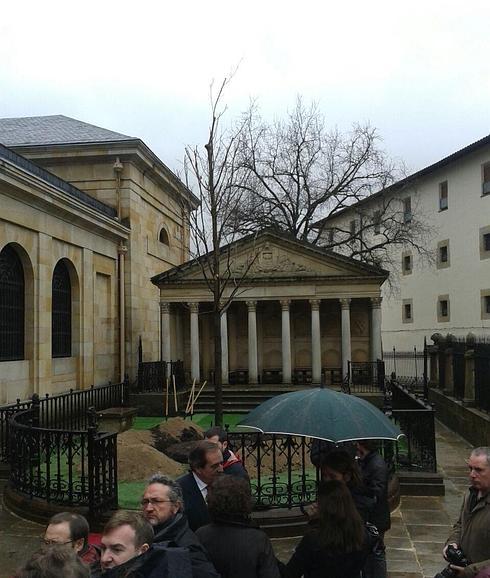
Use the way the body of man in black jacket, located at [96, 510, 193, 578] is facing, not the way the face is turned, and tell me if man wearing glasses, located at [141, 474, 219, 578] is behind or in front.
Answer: behind

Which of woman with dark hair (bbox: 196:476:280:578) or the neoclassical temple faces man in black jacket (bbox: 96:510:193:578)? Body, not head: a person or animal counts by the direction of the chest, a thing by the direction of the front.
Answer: the neoclassical temple

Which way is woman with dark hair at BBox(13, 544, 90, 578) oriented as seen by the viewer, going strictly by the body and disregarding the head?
away from the camera

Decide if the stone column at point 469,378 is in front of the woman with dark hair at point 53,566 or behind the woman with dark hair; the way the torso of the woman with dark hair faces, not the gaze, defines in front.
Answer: in front

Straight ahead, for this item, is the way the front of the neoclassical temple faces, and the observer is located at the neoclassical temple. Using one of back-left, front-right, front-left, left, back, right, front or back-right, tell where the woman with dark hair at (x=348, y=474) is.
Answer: front

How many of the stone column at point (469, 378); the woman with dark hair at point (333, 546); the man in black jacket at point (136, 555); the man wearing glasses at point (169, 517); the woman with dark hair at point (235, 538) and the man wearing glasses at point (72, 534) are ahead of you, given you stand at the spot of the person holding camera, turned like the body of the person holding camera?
5

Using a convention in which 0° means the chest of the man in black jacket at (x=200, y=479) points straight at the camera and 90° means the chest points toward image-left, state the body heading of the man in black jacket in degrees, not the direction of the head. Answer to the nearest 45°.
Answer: approximately 315°

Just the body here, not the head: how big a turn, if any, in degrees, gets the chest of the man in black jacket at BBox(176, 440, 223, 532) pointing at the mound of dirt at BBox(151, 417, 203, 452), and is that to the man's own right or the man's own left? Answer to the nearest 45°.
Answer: approximately 135° to the man's own left

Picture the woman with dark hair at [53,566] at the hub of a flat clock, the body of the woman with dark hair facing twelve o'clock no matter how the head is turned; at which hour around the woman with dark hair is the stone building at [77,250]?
The stone building is roughly at 12 o'clock from the woman with dark hair.

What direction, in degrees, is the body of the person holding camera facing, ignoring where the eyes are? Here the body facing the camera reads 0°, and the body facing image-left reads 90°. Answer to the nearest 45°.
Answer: approximately 45°

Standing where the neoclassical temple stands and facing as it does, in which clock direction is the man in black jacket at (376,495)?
The man in black jacket is roughly at 12 o'clock from the neoclassical temple.

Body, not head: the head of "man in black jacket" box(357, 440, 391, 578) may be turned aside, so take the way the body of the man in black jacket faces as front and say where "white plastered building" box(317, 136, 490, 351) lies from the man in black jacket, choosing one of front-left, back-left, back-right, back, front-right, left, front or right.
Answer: right

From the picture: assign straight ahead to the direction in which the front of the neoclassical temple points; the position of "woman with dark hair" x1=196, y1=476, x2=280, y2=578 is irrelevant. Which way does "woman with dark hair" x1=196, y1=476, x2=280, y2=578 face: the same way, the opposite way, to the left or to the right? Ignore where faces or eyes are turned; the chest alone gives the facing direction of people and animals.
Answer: the opposite way

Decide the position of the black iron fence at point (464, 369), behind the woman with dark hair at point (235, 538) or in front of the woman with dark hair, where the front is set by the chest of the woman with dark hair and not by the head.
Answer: in front

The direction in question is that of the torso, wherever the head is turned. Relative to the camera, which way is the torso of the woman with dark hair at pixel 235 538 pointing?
away from the camera

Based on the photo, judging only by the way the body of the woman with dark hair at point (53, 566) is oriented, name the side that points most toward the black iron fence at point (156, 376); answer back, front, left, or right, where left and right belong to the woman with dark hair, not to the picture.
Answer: front
